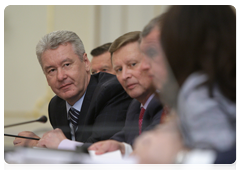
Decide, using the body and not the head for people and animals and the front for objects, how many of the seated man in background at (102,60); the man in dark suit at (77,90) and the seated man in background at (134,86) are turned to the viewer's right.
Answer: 0

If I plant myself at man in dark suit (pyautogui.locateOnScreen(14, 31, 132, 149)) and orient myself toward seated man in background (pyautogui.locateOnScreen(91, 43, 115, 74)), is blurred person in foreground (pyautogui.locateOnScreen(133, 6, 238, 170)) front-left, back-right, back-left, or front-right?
back-right

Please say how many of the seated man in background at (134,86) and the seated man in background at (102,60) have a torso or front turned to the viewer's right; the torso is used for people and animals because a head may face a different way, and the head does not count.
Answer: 0

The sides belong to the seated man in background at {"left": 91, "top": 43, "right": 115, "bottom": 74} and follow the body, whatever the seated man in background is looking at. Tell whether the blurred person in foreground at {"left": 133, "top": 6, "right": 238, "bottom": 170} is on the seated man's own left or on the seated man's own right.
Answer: on the seated man's own left

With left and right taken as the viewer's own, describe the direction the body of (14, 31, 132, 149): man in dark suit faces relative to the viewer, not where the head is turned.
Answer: facing the viewer and to the left of the viewer

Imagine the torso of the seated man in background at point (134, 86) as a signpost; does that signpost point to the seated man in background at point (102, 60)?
no

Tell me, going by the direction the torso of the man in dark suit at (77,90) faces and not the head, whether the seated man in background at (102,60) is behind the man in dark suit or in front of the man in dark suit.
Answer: behind

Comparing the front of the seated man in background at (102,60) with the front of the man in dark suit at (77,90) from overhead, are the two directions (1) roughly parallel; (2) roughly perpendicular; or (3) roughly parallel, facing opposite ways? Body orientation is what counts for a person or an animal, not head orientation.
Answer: roughly parallel

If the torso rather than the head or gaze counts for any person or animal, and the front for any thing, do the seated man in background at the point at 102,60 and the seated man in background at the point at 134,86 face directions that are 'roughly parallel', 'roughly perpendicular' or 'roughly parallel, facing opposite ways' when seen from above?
roughly parallel

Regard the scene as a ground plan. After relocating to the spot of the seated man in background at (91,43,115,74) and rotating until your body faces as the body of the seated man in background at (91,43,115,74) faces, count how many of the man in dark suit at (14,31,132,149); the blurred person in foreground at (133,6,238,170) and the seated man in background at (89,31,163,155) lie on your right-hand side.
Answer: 0

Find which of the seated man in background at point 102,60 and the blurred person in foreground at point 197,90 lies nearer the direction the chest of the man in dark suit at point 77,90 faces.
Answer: the blurred person in foreground

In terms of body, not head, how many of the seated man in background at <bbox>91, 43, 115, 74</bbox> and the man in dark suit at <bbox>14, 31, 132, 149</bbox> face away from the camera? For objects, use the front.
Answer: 0

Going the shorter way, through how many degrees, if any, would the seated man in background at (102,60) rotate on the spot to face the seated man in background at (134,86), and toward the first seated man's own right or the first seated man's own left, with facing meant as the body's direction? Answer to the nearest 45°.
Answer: approximately 45° to the first seated man's own left

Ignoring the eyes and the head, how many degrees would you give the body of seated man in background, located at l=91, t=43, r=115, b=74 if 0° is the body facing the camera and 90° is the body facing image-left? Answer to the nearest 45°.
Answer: approximately 45°

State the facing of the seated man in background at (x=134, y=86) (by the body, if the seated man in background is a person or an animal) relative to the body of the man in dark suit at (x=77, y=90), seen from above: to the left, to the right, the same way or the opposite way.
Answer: the same way
